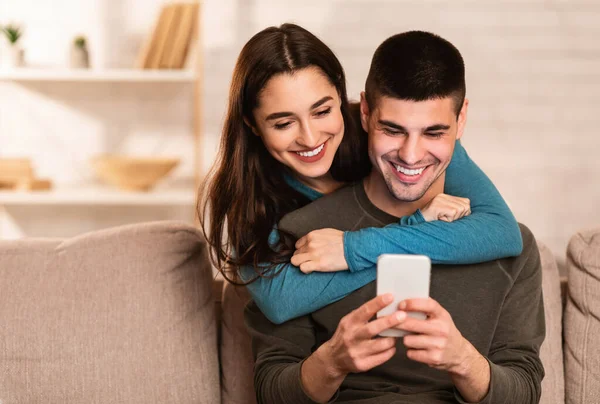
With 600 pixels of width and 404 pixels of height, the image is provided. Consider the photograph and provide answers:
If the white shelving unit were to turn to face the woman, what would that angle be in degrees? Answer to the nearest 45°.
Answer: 0° — it already faces them

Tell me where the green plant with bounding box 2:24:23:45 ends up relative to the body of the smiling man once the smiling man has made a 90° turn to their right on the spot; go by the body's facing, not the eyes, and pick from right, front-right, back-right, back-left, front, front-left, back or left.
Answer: front-right

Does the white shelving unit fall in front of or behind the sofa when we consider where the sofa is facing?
behind

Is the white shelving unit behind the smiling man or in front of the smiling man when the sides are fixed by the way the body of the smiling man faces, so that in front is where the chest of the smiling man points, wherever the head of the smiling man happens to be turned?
behind

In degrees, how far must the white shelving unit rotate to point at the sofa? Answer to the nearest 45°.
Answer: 0° — it already faces it

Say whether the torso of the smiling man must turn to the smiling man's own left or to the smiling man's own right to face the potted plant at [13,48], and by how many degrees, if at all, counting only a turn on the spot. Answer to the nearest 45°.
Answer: approximately 135° to the smiling man's own right

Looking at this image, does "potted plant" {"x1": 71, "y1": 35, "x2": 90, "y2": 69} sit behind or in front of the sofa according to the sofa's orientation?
behind

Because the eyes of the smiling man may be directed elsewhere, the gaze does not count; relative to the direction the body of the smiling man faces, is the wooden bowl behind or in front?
behind

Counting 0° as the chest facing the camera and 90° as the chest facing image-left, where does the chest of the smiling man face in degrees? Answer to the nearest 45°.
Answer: approximately 0°
